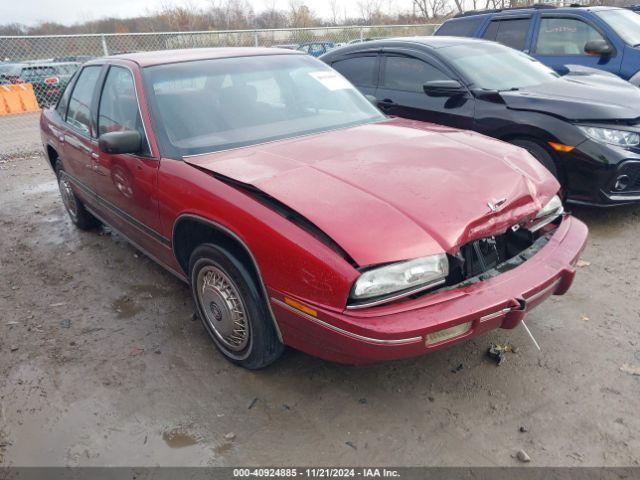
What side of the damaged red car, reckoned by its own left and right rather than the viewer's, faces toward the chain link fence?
back

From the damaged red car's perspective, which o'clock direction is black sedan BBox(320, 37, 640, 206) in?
The black sedan is roughly at 9 o'clock from the damaged red car.

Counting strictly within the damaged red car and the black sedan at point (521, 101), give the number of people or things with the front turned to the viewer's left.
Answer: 0

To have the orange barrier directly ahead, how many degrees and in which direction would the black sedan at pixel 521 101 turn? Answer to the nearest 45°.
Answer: approximately 180°

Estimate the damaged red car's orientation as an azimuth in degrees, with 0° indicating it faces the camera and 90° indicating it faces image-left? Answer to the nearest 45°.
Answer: approximately 315°

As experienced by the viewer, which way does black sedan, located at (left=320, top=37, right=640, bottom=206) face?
facing the viewer and to the right of the viewer

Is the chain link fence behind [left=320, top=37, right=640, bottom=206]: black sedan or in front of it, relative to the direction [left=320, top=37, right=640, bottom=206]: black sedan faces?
behind

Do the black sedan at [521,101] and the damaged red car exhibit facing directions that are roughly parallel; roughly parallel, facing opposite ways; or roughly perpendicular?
roughly parallel

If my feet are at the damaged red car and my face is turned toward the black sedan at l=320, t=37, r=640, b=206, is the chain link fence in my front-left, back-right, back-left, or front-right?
front-left
